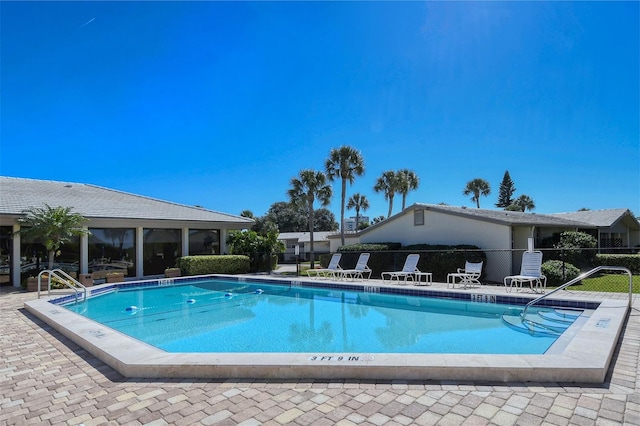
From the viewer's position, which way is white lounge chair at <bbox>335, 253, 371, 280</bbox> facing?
facing the viewer and to the left of the viewer

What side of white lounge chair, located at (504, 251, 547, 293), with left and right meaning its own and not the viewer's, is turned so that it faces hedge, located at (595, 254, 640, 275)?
back

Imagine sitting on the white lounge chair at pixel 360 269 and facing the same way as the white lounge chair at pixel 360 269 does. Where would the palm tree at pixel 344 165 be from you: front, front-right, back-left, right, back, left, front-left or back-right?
back-right

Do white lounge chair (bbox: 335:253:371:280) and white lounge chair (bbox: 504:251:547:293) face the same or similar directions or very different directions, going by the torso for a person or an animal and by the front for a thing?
same or similar directions

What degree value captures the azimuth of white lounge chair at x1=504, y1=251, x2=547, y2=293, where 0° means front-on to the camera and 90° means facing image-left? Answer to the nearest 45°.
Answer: approximately 45°

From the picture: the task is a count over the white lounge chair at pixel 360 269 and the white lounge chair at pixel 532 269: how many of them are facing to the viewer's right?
0

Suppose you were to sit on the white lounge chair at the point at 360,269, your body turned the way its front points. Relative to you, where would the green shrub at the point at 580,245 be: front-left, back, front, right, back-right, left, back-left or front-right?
back-left

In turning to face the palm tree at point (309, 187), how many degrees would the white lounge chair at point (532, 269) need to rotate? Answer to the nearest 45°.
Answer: approximately 90° to its right
